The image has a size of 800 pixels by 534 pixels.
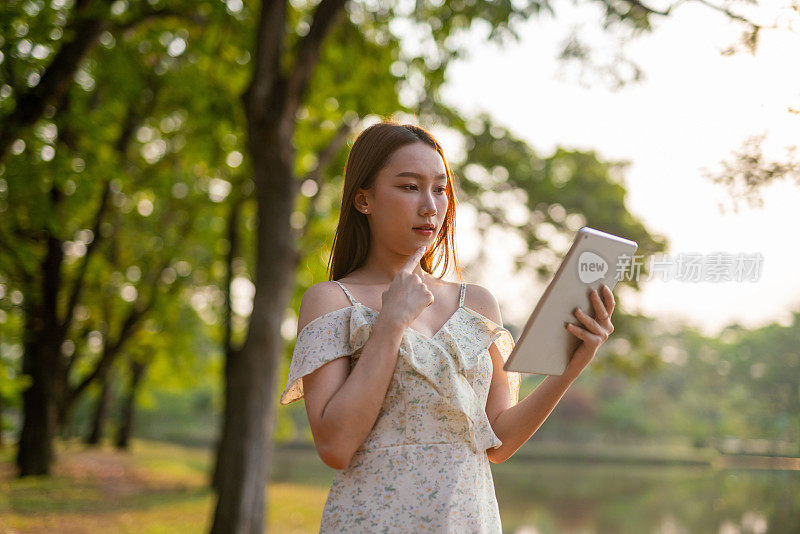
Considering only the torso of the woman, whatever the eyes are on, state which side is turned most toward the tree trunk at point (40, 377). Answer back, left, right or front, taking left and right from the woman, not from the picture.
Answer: back

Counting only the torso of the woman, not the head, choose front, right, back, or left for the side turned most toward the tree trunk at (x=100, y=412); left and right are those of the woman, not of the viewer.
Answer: back

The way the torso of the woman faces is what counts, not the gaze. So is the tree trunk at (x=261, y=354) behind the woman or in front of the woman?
behind

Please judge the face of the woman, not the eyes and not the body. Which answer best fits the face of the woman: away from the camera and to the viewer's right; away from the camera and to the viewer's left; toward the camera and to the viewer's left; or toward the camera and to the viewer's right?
toward the camera and to the viewer's right

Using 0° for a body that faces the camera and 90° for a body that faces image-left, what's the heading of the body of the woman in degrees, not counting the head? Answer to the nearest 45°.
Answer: approximately 315°

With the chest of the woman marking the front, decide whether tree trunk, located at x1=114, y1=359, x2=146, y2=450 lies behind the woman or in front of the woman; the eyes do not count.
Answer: behind
